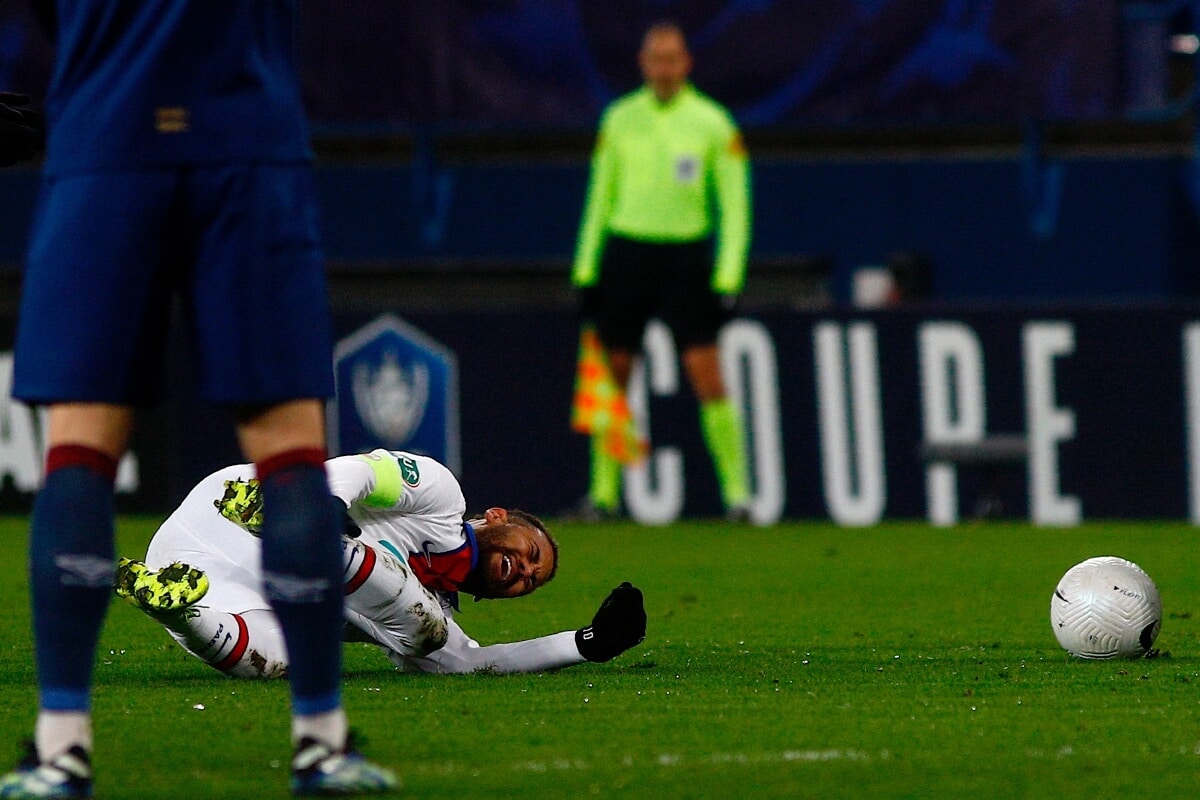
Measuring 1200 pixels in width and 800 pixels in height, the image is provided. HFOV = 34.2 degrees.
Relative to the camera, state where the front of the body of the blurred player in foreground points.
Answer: away from the camera

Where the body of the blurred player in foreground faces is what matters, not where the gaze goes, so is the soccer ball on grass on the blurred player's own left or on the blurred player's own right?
on the blurred player's own right

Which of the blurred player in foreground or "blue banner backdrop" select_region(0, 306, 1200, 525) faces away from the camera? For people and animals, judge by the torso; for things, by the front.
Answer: the blurred player in foreground

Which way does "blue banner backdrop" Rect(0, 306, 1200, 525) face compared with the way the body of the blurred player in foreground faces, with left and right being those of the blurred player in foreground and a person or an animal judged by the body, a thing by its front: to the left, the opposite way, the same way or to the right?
the opposite way

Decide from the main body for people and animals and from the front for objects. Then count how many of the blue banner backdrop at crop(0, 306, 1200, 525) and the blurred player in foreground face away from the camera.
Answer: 1
